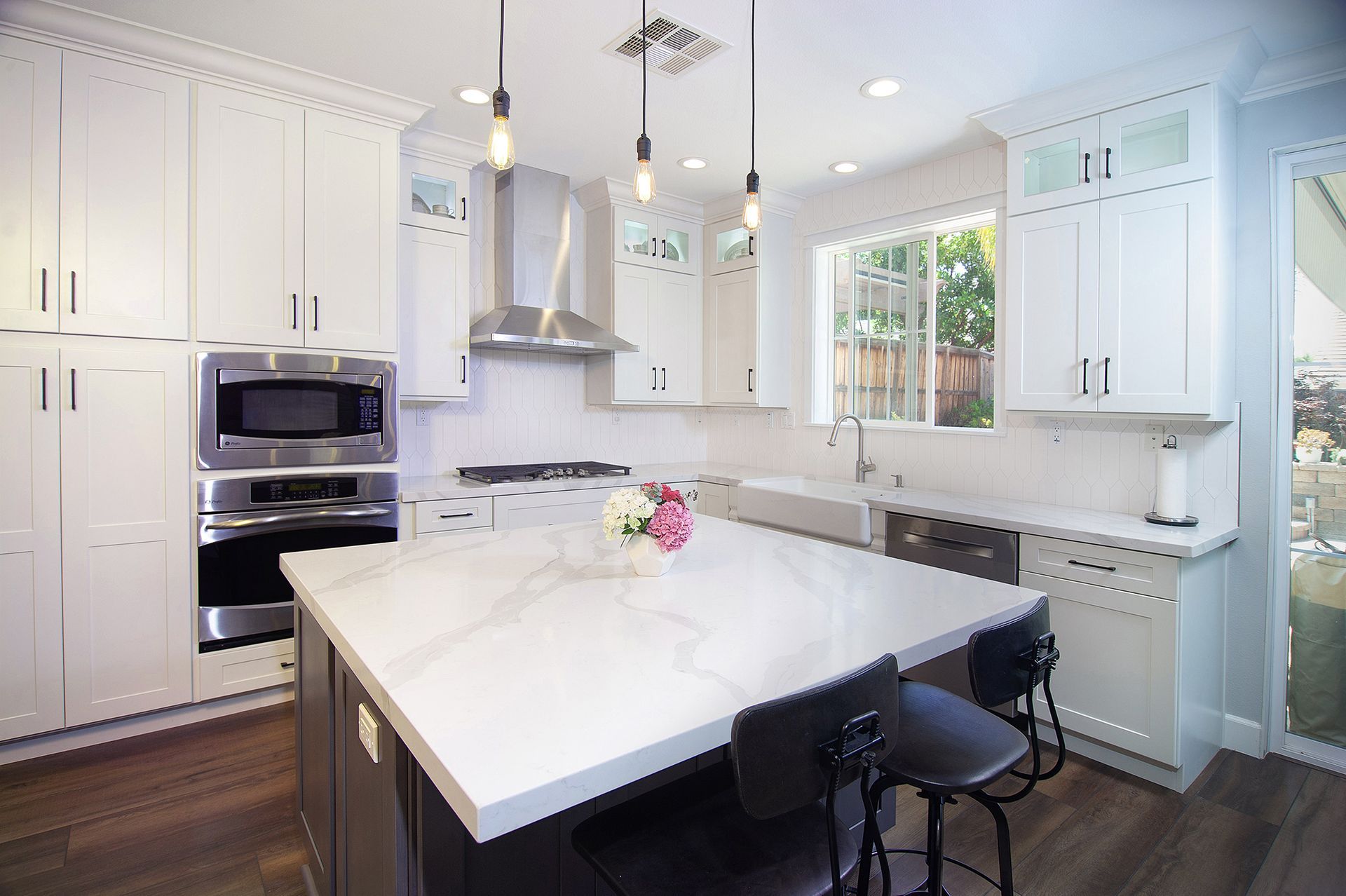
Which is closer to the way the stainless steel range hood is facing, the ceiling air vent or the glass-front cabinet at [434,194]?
the ceiling air vent

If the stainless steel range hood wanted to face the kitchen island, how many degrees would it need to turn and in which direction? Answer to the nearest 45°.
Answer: approximately 45° to its right

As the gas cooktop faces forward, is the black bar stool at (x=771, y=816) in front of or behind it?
in front

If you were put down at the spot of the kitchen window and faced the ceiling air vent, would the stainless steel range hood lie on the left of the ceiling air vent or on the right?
right

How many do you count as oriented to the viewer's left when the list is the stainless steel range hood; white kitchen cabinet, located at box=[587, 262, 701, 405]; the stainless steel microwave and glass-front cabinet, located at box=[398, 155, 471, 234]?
0

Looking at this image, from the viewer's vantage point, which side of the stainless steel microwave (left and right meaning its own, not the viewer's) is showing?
front

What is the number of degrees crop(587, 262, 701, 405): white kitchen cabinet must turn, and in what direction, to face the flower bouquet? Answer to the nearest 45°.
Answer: approximately 45° to its right

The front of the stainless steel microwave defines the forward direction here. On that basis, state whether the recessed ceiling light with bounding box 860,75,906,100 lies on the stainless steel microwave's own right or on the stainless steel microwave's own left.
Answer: on the stainless steel microwave's own left

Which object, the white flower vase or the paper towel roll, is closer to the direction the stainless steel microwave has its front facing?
the white flower vase
